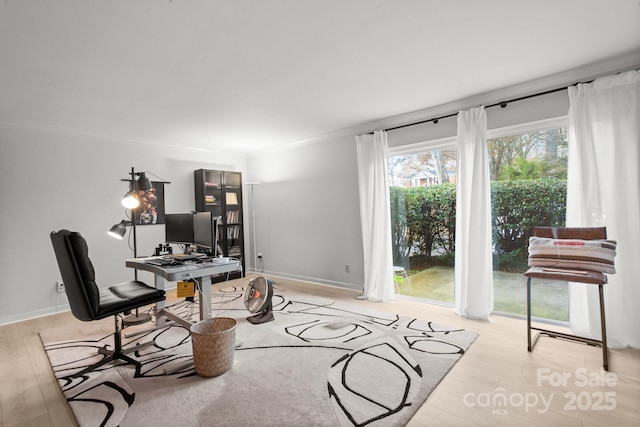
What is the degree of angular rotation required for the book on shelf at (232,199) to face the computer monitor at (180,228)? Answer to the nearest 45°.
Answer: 0° — it already faces it

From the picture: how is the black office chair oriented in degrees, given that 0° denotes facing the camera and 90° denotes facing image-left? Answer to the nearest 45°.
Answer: approximately 225°

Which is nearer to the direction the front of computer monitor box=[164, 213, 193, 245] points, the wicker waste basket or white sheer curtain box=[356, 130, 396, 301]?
the wicker waste basket

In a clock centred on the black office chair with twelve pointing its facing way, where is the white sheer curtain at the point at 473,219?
The white sheer curtain is roughly at 2 o'clock from the black office chair.

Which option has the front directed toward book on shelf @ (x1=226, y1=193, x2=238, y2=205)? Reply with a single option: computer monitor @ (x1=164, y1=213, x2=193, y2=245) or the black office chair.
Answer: the black office chair

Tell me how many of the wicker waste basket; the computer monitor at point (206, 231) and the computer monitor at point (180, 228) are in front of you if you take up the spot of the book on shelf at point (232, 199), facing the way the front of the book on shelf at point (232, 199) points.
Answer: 3

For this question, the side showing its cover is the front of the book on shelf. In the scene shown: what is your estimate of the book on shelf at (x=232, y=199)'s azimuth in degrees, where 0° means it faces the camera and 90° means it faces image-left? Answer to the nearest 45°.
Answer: approximately 0°

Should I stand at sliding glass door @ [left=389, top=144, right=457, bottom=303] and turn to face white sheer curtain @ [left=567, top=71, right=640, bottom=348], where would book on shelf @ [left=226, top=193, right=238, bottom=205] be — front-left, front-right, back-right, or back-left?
back-right
